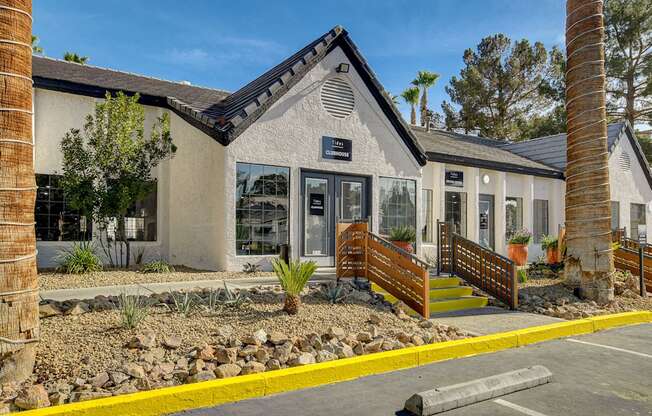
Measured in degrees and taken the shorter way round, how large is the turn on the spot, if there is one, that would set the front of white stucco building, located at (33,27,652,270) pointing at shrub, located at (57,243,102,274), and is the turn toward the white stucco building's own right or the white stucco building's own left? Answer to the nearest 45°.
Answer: approximately 90° to the white stucco building's own right

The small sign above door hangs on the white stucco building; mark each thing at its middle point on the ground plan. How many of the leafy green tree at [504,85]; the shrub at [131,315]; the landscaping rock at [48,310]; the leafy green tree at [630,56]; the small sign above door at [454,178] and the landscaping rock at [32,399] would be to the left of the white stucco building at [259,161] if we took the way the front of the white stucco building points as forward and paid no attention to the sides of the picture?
3

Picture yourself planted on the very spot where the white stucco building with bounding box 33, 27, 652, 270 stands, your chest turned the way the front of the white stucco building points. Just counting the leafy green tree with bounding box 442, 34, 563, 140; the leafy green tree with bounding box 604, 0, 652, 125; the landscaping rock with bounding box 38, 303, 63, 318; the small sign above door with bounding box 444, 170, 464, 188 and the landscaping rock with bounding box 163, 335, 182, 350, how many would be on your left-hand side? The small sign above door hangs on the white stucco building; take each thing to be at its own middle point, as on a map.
3

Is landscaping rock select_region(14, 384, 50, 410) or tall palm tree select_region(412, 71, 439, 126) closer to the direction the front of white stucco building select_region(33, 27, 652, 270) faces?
the landscaping rock

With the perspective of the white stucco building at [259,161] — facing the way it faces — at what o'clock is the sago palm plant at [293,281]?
The sago palm plant is roughly at 1 o'clock from the white stucco building.

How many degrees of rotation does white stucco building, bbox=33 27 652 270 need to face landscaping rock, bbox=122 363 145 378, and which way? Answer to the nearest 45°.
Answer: approximately 45° to its right

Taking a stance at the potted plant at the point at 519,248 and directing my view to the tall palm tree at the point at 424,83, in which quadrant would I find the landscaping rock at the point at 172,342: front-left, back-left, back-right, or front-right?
back-left

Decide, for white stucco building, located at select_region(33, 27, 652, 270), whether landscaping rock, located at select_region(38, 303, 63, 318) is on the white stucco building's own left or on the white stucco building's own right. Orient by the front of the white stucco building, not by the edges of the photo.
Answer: on the white stucco building's own right

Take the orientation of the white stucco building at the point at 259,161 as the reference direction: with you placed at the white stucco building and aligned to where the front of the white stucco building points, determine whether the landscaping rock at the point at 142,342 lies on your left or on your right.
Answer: on your right

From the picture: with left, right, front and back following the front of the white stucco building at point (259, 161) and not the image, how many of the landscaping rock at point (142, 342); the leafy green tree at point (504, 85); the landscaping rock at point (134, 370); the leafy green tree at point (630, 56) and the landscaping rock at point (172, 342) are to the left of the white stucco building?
2

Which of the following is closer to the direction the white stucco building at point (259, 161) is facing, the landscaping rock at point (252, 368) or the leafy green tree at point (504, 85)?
the landscaping rock

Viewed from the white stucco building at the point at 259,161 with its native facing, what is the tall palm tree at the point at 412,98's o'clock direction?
The tall palm tree is roughly at 8 o'clock from the white stucco building.

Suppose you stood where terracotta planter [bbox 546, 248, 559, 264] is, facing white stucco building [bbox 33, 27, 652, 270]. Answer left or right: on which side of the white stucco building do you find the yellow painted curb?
left

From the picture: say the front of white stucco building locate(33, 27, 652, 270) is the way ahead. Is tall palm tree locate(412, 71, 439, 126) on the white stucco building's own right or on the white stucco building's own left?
on the white stucco building's own left

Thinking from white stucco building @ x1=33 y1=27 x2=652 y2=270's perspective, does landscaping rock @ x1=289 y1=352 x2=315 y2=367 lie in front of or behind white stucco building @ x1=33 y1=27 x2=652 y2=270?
in front

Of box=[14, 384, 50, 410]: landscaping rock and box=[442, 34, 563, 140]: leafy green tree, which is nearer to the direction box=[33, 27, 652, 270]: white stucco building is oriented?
the landscaping rock

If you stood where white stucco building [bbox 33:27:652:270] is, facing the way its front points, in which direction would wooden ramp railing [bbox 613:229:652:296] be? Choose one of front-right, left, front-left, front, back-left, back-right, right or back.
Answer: front-left

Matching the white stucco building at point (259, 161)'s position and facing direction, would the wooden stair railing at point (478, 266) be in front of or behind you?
in front
